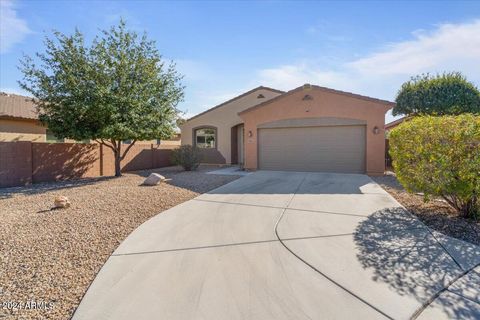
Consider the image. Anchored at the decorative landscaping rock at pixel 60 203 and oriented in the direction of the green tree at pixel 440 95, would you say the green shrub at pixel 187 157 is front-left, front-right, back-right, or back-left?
front-left

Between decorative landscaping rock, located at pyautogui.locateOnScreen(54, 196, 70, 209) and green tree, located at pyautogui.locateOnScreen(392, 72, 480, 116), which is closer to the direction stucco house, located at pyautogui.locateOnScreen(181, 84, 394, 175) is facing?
the decorative landscaping rock

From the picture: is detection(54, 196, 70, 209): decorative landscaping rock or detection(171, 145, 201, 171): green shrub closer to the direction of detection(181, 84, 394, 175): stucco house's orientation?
the decorative landscaping rock

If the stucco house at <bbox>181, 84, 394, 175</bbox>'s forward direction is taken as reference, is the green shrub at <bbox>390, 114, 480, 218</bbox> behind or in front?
in front

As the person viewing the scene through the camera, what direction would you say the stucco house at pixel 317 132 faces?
facing the viewer

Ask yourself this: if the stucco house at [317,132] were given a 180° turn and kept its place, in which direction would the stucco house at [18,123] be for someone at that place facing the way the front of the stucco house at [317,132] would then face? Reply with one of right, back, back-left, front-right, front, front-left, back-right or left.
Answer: left

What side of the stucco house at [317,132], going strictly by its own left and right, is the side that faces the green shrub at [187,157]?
right

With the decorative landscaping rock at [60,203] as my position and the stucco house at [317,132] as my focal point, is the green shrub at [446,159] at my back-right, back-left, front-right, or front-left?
front-right
